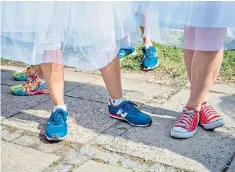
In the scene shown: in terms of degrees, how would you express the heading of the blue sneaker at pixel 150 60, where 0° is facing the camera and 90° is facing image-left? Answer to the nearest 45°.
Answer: approximately 0°
